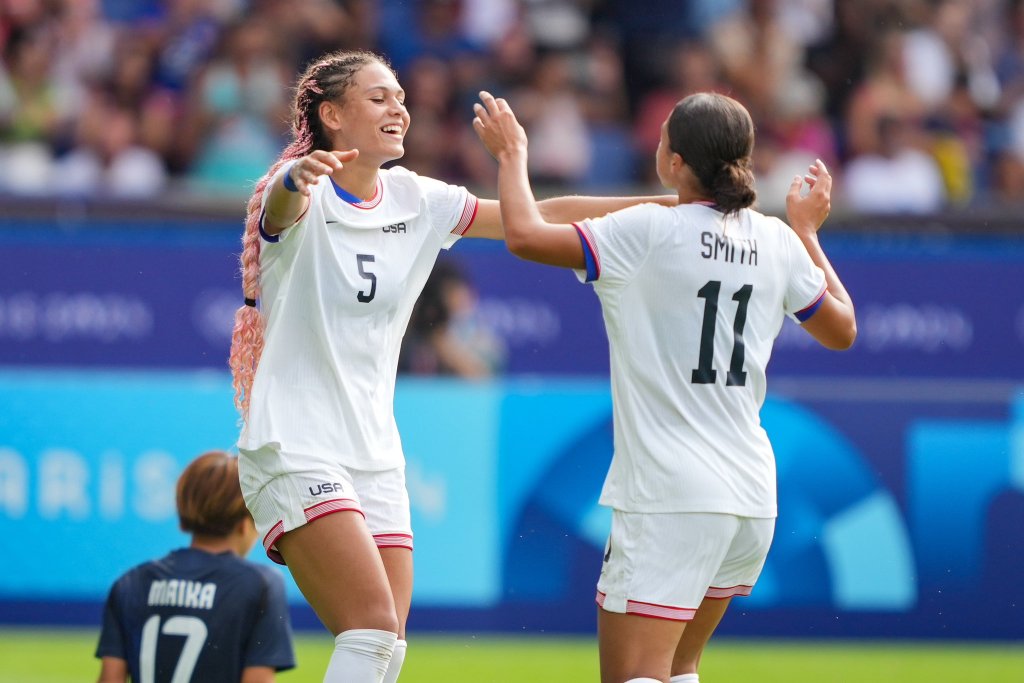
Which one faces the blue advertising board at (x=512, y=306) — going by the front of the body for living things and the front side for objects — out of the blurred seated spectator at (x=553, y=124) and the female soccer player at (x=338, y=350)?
the blurred seated spectator

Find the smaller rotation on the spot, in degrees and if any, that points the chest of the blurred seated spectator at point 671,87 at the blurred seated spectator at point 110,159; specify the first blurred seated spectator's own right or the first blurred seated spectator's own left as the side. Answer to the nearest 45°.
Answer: approximately 90° to the first blurred seated spectator's own right

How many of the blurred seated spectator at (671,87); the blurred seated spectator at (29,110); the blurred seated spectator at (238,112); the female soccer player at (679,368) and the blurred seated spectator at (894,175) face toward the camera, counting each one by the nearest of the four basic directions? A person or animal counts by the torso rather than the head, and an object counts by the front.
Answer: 4

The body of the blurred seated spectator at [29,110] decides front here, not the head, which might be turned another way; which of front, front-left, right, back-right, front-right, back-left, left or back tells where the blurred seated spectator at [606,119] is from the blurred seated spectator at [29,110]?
left

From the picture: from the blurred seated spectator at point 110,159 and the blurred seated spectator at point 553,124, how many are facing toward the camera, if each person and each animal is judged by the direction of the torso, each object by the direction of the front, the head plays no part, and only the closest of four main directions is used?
2

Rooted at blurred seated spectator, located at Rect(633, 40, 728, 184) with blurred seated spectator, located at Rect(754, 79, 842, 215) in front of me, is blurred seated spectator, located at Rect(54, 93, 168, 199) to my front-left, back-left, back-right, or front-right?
back-right

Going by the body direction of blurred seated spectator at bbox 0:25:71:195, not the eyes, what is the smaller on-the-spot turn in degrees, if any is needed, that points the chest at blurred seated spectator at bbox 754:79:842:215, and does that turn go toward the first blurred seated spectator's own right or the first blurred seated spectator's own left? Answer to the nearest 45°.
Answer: approximately 90° to the first blurred seated spectator's own left

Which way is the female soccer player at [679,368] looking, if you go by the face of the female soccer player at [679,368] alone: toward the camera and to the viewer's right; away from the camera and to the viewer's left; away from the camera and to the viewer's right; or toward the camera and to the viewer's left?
away from the camera and to the viewer's left

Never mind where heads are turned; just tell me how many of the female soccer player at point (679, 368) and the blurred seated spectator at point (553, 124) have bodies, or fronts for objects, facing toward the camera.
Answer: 1

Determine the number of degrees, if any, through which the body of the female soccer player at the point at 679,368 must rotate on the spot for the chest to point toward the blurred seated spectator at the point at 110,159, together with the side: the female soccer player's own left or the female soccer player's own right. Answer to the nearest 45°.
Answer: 0° — they already face them

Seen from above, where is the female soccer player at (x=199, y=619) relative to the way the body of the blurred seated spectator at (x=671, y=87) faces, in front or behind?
in front

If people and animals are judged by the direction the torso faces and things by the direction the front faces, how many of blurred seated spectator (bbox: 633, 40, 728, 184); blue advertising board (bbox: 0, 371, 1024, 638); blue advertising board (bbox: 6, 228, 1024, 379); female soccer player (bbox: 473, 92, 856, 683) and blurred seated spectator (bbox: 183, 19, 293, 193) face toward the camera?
4

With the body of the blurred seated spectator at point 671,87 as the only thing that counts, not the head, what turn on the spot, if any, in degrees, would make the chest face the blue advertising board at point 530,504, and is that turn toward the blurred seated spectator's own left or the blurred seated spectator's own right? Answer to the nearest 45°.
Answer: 0° — they already face it
